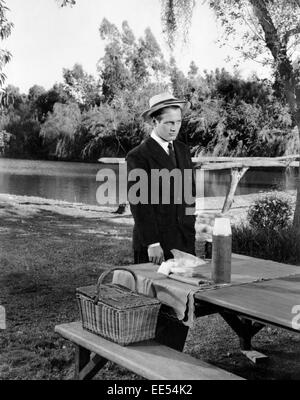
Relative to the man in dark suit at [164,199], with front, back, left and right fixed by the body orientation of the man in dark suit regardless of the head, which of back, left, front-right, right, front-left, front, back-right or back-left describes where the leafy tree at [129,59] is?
back-left

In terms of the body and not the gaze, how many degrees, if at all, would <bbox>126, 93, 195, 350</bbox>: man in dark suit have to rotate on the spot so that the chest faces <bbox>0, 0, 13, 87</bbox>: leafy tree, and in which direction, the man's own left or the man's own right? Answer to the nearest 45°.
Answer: approximately 180°

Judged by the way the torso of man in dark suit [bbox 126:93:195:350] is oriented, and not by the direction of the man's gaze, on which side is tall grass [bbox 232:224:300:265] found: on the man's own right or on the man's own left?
on the man's own left

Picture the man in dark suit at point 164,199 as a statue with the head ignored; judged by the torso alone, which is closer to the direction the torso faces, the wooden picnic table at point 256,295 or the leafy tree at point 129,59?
the wooden picnic table

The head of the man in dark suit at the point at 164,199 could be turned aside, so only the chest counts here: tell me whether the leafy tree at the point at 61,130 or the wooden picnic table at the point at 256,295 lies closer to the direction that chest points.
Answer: the wooden picnic table

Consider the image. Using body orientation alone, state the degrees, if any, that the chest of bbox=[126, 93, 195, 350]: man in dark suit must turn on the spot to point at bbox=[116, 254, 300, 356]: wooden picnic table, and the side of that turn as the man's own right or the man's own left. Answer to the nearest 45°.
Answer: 0° — they already face it

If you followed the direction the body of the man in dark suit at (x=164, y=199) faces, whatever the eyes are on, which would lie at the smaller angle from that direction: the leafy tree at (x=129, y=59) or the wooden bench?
the wooden bench

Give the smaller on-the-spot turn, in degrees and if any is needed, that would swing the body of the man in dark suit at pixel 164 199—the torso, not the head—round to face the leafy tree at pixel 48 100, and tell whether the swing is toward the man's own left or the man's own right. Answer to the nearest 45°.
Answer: approximately 135° to the man's own left

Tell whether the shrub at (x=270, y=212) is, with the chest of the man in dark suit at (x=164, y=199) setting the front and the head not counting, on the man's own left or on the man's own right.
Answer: on the man's own left

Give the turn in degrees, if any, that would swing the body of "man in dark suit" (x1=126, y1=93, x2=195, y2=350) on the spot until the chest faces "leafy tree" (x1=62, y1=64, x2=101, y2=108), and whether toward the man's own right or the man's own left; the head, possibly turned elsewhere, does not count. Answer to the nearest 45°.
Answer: approximately 135° to the man's own left

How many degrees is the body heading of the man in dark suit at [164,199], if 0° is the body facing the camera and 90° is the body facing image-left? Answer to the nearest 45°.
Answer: approximately 315°

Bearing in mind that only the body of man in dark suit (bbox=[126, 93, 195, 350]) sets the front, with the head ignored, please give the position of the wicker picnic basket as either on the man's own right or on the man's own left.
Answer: on the man's own right

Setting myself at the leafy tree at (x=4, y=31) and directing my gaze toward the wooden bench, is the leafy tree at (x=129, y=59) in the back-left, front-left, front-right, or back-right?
back-left
